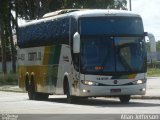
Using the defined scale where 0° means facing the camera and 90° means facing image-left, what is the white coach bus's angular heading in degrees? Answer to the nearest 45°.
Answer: approximately 315°
